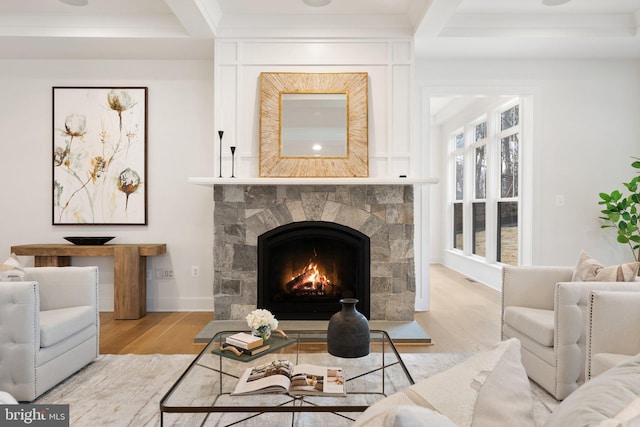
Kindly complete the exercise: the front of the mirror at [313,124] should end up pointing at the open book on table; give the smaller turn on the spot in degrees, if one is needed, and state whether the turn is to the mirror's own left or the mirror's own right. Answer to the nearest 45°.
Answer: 0° — it already faces it

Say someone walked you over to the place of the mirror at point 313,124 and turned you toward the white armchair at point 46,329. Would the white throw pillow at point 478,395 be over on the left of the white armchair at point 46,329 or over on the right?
left

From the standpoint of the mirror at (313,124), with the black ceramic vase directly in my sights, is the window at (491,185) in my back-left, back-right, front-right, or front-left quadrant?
back-left

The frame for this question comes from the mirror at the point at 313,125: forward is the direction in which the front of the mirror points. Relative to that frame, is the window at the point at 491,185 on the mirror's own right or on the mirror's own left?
on the mirror's own left

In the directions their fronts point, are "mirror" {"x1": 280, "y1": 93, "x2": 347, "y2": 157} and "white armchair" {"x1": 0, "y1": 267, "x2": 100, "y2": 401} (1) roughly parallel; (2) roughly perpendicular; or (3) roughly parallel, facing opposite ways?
roughly perpendicular

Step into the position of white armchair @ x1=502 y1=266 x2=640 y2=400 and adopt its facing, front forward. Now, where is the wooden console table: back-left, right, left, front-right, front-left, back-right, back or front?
front-right

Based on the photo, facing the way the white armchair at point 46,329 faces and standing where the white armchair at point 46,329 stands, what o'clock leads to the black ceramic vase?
The black ceramic vase is roughly at 12 o'clock from the white armchair.

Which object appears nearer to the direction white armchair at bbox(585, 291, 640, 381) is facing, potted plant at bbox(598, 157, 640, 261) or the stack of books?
the stack of books

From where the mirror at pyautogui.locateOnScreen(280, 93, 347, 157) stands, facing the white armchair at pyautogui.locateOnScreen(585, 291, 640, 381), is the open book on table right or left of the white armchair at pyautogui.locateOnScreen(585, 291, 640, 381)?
right

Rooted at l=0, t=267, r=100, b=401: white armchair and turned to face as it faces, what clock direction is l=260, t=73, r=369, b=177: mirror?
The mirror is roughly at 10 o'clock from the white armchair.

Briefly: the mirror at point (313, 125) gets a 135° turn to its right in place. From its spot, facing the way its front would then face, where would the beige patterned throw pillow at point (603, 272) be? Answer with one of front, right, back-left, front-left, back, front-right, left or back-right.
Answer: back

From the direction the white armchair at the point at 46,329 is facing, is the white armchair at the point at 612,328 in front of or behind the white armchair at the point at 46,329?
in front

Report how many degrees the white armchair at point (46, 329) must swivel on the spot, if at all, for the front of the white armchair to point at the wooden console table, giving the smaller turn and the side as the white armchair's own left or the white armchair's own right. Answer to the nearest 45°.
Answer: approximately 135° to the white armchair's own left

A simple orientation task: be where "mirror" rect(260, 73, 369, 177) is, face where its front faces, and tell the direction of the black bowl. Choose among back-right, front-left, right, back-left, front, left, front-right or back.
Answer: right

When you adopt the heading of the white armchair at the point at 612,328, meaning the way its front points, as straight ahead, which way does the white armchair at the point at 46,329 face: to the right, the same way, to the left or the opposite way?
the opposite way

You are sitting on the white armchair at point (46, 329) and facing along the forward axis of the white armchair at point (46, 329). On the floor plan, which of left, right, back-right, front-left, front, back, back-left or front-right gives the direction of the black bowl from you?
back-left
